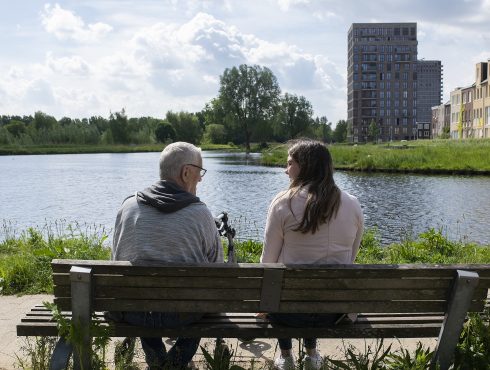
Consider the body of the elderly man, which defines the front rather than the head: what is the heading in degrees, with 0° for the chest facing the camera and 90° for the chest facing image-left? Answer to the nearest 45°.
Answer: approximately 180°

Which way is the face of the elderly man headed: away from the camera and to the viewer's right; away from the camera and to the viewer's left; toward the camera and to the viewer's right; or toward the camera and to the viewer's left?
away from the camera and to the viewer's right

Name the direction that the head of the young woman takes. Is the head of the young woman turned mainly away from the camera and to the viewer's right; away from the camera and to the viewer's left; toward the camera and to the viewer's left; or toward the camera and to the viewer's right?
away from the camera and to the viewer's left
